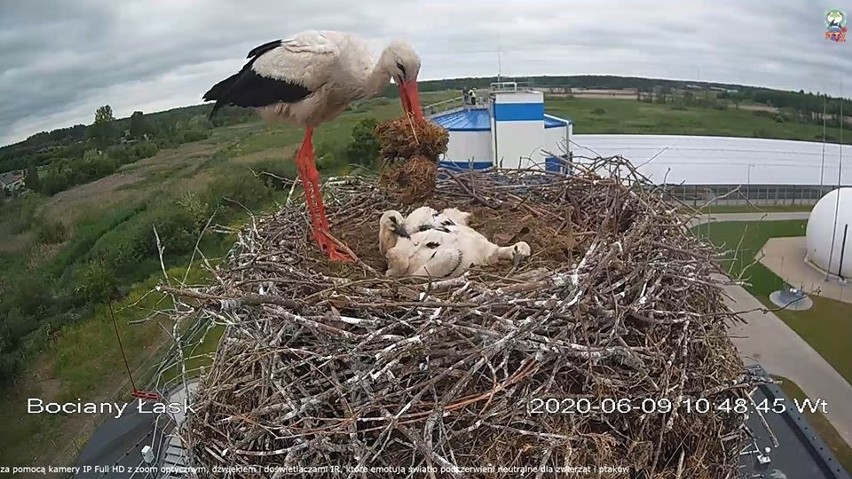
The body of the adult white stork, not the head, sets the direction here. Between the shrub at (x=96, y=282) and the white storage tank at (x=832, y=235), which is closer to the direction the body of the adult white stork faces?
the white storage tank

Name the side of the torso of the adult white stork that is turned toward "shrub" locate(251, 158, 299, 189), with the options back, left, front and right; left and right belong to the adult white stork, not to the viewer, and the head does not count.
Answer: left

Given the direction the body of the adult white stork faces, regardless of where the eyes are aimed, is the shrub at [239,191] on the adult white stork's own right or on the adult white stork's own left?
on the adult white stork's own left

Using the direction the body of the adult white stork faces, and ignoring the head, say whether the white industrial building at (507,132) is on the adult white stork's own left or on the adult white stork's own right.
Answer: on the adult white stork's own left

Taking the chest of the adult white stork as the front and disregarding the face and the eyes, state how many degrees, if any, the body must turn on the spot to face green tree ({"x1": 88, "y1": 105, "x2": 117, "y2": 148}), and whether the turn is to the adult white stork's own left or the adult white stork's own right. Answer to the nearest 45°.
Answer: approximately 135° to the adult white stork's own left

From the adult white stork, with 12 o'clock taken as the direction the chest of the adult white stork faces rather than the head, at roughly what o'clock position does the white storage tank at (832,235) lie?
The white storage tank is roughly at 11 o'clock from the adult white stork.

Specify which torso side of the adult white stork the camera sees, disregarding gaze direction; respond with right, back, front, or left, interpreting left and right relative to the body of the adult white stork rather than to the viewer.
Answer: right

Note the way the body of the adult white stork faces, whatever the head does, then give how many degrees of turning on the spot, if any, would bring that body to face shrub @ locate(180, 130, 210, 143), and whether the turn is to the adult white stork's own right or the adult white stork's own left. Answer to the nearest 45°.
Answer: approximately 90° to the adult white stork's own left

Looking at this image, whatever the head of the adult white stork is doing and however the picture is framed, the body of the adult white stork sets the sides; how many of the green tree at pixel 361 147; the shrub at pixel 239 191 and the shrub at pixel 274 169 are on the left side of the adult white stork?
3

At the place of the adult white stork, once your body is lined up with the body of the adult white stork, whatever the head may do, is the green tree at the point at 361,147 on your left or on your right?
on your left

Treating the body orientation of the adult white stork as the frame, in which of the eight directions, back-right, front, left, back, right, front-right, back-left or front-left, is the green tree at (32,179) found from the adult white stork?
back-left
